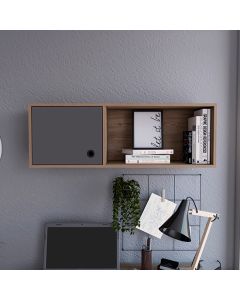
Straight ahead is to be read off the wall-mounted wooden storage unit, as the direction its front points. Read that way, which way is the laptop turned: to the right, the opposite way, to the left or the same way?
the same way

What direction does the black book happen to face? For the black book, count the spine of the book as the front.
toward the camera

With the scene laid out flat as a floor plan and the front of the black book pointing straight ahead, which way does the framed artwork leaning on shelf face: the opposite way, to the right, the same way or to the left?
the same way

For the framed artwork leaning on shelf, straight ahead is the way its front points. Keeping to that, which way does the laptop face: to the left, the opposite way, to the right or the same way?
the same way

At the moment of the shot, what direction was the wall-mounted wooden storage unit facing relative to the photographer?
facing the viewer
